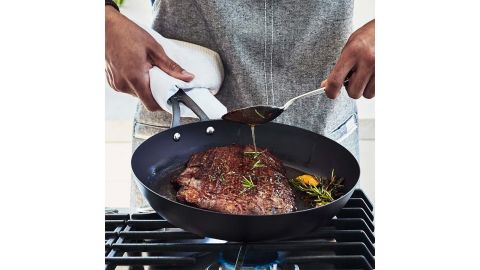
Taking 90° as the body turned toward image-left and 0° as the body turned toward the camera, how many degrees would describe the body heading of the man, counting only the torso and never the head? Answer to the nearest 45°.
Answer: approximately 0°
